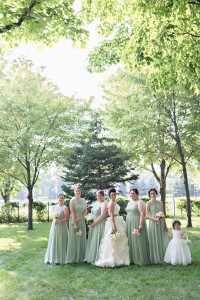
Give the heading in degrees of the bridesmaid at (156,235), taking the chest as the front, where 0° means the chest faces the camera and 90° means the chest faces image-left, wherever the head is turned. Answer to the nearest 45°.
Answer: approximately 0°

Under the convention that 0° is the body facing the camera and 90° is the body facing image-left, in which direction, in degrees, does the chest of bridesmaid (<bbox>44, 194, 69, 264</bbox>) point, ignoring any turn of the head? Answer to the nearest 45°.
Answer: approximately 45°

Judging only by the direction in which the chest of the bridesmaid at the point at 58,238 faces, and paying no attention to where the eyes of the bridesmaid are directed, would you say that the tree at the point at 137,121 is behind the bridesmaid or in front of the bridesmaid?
behind

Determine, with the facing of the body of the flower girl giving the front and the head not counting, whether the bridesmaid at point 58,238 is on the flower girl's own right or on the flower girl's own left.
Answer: on the flower girl's own right

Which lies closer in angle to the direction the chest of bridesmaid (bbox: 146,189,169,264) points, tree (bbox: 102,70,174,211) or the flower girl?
the flower girl

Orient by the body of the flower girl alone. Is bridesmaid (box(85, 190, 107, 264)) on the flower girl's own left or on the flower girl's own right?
on the flower girl's own right

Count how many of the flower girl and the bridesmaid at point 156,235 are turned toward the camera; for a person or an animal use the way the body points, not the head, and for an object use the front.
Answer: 2

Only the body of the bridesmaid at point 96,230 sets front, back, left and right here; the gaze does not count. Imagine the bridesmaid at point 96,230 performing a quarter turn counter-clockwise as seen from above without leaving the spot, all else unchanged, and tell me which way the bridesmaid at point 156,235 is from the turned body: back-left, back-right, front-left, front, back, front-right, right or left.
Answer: front-left

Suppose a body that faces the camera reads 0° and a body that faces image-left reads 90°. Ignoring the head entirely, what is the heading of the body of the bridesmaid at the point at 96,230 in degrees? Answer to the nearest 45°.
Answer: approximately 45°

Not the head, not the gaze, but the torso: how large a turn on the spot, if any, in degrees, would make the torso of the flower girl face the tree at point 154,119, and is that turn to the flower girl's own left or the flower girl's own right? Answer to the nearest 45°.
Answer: approximately 180°
